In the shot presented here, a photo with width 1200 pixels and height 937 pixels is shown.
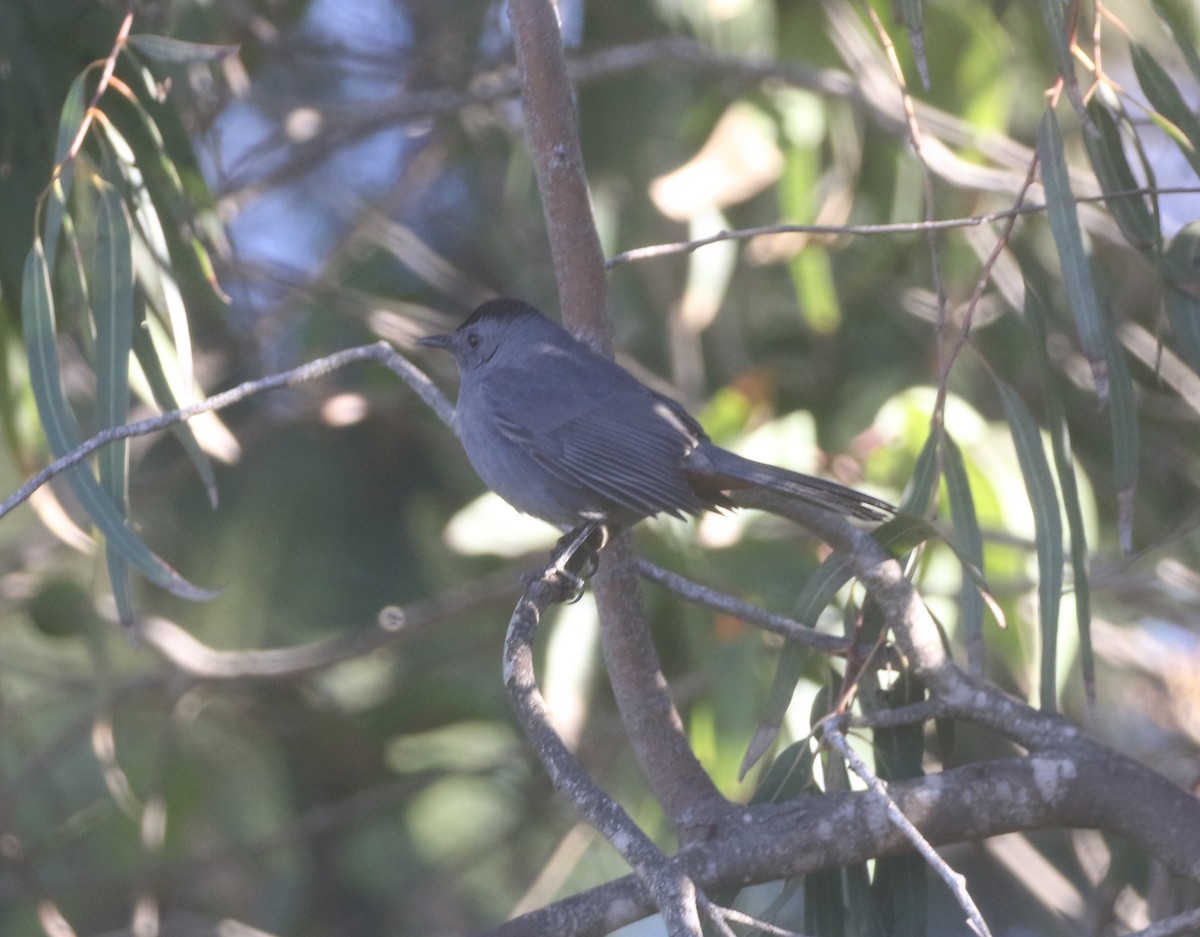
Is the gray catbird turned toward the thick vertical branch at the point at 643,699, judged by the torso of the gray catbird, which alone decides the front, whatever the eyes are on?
no

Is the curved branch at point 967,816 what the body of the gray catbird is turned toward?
no

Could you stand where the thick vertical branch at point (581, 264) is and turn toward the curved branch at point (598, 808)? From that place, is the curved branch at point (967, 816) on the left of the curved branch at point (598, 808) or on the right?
left

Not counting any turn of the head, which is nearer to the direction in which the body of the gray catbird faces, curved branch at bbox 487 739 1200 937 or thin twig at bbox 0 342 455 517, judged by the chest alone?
the thin twig

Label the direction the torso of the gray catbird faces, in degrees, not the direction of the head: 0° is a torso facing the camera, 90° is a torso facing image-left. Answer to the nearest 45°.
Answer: approximately 90°

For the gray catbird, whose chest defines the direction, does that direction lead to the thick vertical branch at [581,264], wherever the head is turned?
no
